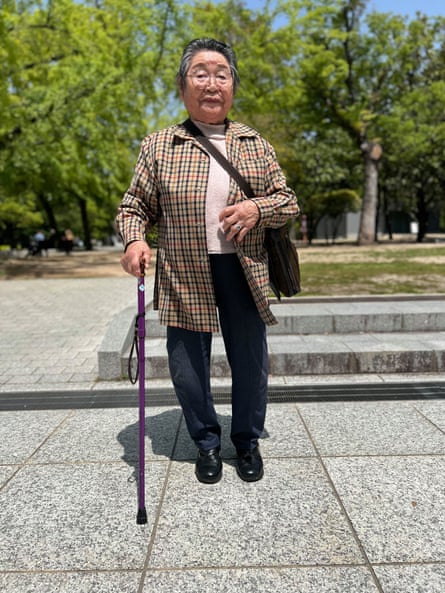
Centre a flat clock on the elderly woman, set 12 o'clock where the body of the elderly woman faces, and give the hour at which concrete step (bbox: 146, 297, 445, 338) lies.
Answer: The concrete step is roughly at 7 o'clock from the elderly woman.

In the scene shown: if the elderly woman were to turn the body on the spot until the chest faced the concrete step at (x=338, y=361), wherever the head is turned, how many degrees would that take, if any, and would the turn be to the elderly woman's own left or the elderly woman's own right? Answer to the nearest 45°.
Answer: approximately 135° to the elderly woman's own left

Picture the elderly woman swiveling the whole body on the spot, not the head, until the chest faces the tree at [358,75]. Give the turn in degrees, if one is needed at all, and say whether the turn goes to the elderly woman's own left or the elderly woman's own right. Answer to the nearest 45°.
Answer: approximately 180°

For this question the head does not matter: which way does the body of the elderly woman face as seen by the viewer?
toward the camera

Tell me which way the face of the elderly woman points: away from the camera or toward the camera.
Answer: toward the camera

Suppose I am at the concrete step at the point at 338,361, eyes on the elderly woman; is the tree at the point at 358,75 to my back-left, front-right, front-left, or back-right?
back-right
